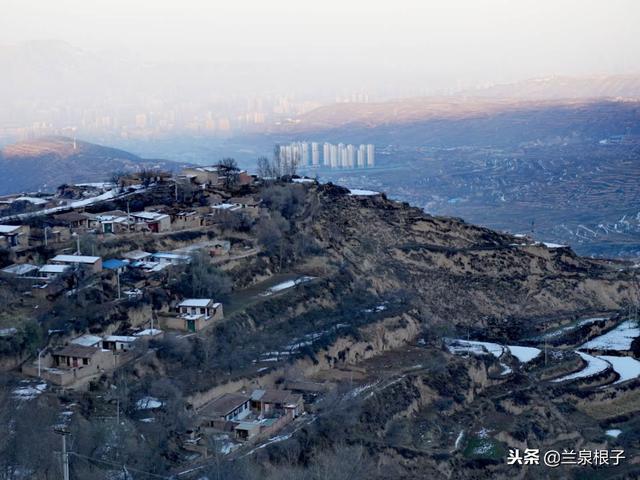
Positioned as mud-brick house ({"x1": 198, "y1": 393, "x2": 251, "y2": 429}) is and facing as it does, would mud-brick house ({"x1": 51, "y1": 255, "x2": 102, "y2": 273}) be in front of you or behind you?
behind

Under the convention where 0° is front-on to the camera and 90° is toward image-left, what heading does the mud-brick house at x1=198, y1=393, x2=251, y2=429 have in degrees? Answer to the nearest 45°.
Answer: approximately 315°

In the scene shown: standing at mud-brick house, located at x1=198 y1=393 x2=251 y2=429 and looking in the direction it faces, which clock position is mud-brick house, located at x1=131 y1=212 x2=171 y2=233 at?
mud-brick house, located at x1=131 y1=212 x2=171 y2=233 is roughly at 7 o'clock from mud-brick house, located at x1=198 y1=393 x2=251 y2=429.

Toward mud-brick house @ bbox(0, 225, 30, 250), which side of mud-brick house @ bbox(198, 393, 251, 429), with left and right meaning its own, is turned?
back

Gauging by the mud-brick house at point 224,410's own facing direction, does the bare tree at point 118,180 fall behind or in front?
behind

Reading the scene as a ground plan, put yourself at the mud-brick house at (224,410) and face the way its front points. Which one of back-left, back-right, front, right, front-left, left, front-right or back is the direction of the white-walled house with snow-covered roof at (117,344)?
back

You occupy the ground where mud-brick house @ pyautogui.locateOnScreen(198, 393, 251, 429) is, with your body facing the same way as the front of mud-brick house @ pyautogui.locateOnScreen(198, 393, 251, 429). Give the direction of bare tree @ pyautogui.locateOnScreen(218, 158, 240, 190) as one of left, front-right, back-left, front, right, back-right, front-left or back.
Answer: back-left

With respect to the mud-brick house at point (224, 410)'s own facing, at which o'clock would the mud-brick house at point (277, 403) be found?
the mud-brick house at point (277, 403) is roughly at 10 o'clock from the mud-brick house at point (224, 410).

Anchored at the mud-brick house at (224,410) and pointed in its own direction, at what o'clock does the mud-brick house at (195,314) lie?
the mud-brick house at (195,314) is roughly at 7 o'clock from the mud-brick house at (224,410).
